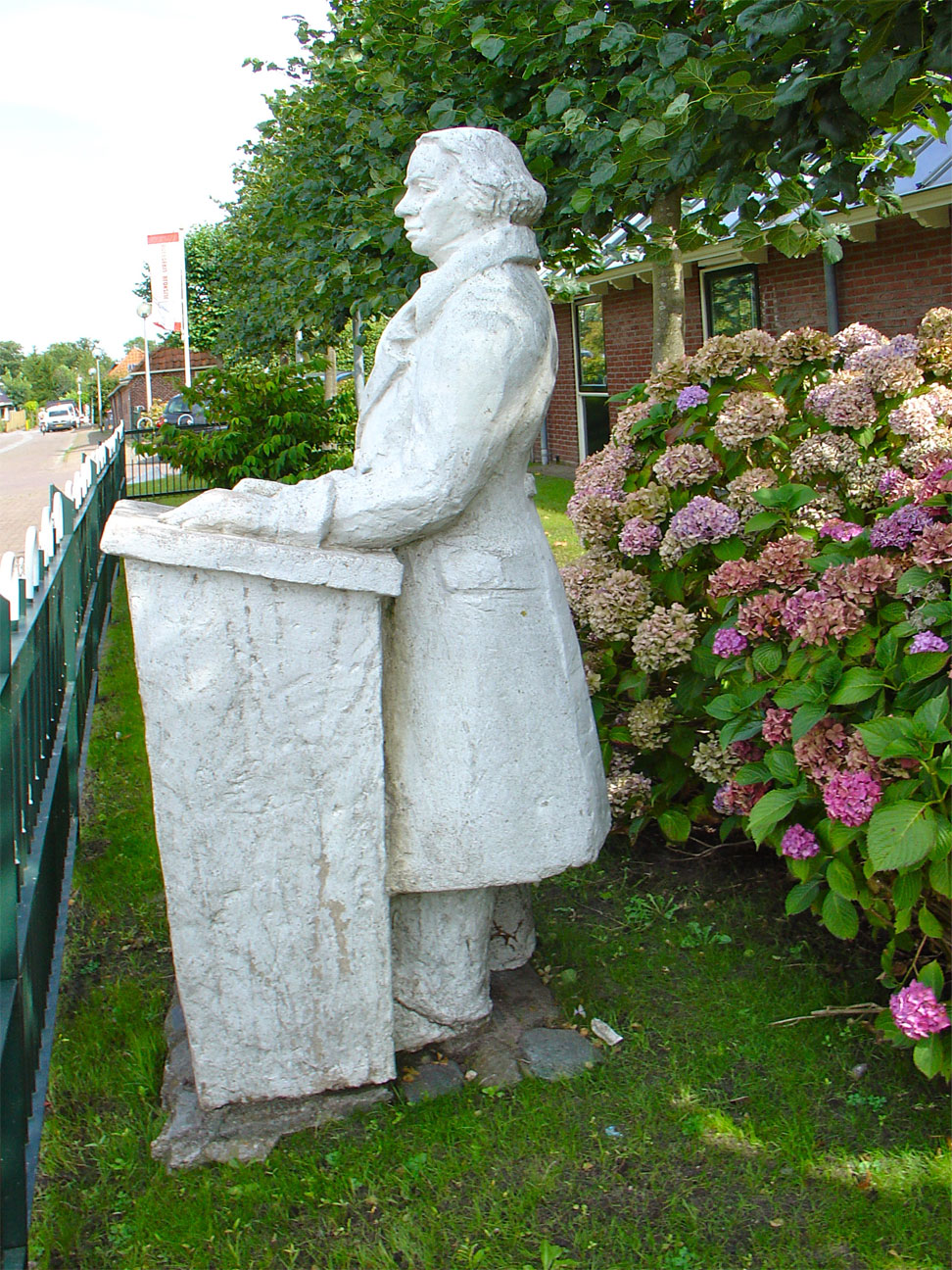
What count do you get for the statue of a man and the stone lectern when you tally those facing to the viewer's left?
2

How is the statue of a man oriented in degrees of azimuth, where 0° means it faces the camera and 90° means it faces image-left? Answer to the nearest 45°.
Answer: approximately 90°

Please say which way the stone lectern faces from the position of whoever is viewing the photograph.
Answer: facing to the left of the viewer
